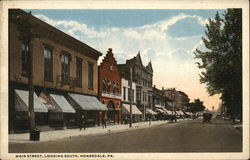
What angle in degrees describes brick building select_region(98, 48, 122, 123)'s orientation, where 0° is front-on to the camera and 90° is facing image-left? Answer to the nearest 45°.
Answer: approximately 315°

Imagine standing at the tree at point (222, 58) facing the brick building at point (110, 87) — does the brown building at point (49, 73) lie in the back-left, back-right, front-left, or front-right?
front-left

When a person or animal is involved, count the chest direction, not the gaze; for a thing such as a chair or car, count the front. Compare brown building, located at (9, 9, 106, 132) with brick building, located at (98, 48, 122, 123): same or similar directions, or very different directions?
same or similar directions

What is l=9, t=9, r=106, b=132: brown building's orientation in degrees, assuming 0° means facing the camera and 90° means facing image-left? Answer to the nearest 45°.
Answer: approximately 315°

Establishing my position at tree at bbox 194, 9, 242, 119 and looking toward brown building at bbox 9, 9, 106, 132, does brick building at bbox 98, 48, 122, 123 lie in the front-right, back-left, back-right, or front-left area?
front-right

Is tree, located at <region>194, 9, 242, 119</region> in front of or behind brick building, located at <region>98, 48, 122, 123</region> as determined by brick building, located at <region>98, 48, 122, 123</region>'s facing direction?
in front

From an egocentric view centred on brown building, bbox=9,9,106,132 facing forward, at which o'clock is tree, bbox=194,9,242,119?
The tree is roughly at 11 o'clock from the brown building.

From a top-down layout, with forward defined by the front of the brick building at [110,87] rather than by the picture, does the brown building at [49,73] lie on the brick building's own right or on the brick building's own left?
on the brick building's own right

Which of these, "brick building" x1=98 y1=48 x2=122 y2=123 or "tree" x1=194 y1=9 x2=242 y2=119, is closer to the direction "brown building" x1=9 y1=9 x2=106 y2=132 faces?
the tree

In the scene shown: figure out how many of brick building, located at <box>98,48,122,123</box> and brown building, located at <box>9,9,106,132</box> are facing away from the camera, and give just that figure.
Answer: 0
